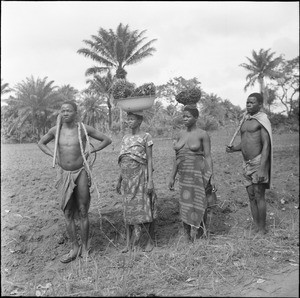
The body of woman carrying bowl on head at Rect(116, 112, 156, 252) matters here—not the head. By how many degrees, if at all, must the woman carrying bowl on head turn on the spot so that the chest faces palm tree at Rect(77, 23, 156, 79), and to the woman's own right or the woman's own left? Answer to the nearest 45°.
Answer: approximately 135° to the woman's own right

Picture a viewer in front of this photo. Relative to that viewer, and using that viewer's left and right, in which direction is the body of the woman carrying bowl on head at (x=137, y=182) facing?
facing the viewer and to the left of the viewer

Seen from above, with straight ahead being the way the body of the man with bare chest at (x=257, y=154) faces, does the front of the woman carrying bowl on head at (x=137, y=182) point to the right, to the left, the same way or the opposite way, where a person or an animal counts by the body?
the same way

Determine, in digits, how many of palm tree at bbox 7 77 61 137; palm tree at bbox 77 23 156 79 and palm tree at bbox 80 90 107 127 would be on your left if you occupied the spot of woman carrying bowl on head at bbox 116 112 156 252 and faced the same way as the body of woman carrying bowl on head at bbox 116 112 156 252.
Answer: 0

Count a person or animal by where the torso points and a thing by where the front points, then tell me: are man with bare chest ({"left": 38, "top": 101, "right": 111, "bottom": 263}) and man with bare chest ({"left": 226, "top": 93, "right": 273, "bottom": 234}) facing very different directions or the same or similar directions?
same or similar directions

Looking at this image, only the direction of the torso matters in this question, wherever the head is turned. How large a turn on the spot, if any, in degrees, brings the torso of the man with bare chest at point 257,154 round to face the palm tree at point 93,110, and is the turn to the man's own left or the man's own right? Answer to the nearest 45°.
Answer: approximately 90° to the man's own right

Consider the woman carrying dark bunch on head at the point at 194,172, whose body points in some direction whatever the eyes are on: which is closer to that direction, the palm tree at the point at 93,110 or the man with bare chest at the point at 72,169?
the man with bare chest

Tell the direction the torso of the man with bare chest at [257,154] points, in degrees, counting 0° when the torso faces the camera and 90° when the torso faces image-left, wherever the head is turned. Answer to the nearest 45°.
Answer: approximately 45°

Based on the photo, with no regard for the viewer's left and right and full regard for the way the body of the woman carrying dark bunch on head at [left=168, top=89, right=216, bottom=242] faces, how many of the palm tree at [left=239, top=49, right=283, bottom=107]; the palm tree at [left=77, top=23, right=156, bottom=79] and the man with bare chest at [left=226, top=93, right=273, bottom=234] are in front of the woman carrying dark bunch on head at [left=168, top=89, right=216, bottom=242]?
0

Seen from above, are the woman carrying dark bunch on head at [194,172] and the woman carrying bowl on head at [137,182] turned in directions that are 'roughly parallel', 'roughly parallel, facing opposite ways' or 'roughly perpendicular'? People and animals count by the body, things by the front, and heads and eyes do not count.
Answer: roughly parallel

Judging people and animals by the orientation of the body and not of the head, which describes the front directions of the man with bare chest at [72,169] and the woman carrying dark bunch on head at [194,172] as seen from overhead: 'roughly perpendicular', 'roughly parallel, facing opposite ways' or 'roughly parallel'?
roughly parallel

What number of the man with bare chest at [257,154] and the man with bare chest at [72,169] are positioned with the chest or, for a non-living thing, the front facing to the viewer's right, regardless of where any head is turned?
0

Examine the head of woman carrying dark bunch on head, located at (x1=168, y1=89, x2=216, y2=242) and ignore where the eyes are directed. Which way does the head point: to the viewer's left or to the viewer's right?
to the viewer's left

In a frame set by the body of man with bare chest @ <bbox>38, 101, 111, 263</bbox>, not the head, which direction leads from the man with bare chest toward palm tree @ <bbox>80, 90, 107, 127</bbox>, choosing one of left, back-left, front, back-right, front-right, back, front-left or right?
back-right

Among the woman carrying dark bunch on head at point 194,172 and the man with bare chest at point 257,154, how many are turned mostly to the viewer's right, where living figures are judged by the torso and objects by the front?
0

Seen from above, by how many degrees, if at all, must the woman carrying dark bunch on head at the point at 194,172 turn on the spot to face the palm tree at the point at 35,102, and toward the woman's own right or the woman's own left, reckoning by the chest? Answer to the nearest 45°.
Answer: approximately 90° to the woman's own right

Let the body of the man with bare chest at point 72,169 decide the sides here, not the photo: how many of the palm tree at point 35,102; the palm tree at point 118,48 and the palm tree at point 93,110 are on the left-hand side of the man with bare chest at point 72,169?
0

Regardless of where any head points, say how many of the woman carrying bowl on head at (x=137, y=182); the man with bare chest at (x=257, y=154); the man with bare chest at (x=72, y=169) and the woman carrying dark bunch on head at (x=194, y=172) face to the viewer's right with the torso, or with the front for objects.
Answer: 0
